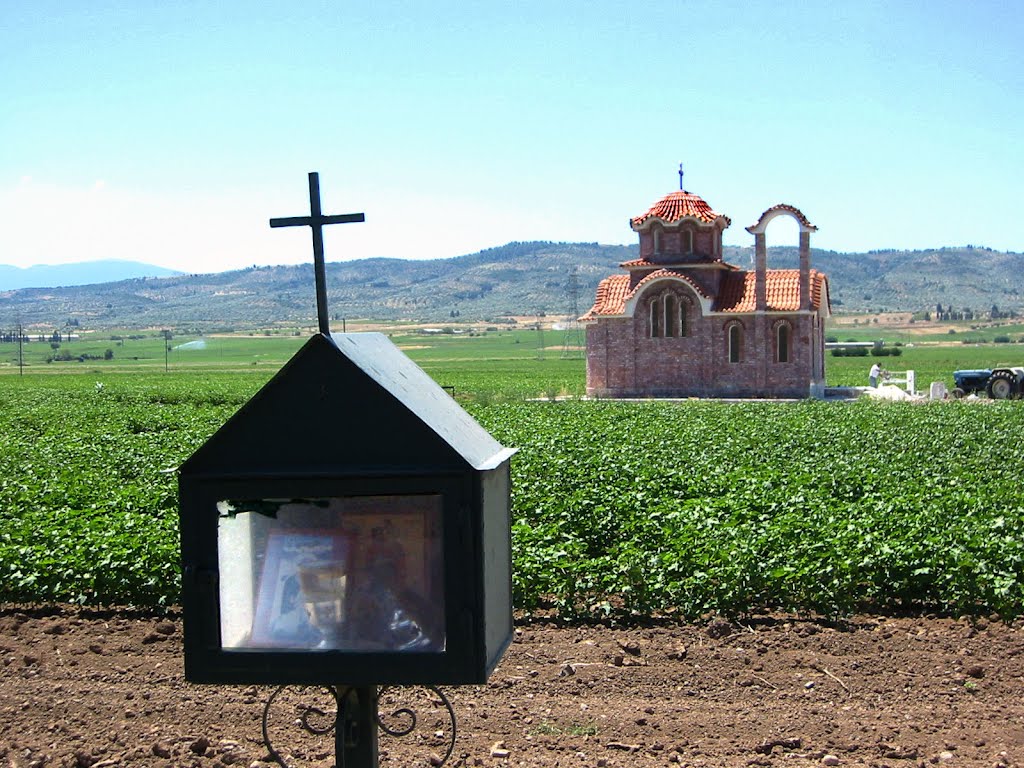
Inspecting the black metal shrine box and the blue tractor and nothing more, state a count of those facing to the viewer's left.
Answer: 1

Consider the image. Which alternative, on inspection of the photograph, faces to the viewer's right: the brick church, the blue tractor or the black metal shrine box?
the brick church

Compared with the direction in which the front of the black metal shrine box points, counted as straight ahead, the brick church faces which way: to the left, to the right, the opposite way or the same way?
to the left

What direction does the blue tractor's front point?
to the viewer's left

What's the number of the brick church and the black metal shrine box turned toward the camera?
1

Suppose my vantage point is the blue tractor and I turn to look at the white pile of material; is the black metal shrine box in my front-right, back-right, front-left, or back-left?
front-left

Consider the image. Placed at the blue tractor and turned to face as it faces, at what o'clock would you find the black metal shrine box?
The black metal shrine box is roughly at 9 o'clock from the blue tractor.

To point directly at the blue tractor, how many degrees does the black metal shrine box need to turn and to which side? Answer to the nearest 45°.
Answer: approximately 135° to its left

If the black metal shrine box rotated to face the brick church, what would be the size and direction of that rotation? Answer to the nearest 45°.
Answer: approximately 180°

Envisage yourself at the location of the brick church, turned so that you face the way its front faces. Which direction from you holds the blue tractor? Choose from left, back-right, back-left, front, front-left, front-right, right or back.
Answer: front

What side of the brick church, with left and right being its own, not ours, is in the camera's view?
right

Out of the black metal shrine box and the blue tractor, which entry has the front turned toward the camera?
the black metal shrine box

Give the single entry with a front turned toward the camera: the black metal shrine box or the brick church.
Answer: the black metal shrine box

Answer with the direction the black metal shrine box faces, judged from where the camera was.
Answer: facing the viewer

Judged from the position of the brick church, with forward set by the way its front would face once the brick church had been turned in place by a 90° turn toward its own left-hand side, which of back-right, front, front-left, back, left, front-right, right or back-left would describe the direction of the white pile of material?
right

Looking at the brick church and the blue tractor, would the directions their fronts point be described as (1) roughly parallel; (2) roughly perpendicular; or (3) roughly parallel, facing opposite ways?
roughly parallel, facing opposite ways

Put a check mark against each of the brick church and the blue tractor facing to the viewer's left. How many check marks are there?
1

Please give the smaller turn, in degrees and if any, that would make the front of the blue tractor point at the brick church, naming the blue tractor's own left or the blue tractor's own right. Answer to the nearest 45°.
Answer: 0° — it already faces it
